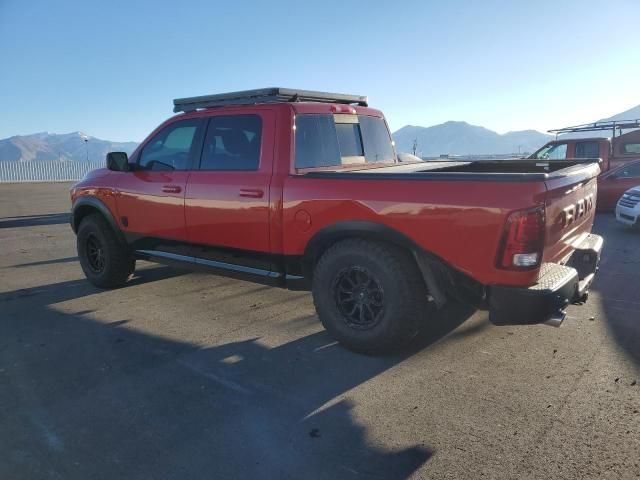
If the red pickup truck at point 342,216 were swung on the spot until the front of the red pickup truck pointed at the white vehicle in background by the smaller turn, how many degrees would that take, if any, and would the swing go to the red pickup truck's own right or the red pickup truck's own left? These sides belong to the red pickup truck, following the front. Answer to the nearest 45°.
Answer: approximately 90° to the red pickup truck's own right

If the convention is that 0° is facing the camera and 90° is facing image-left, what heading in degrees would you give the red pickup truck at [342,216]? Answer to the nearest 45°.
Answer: approximately 135°
